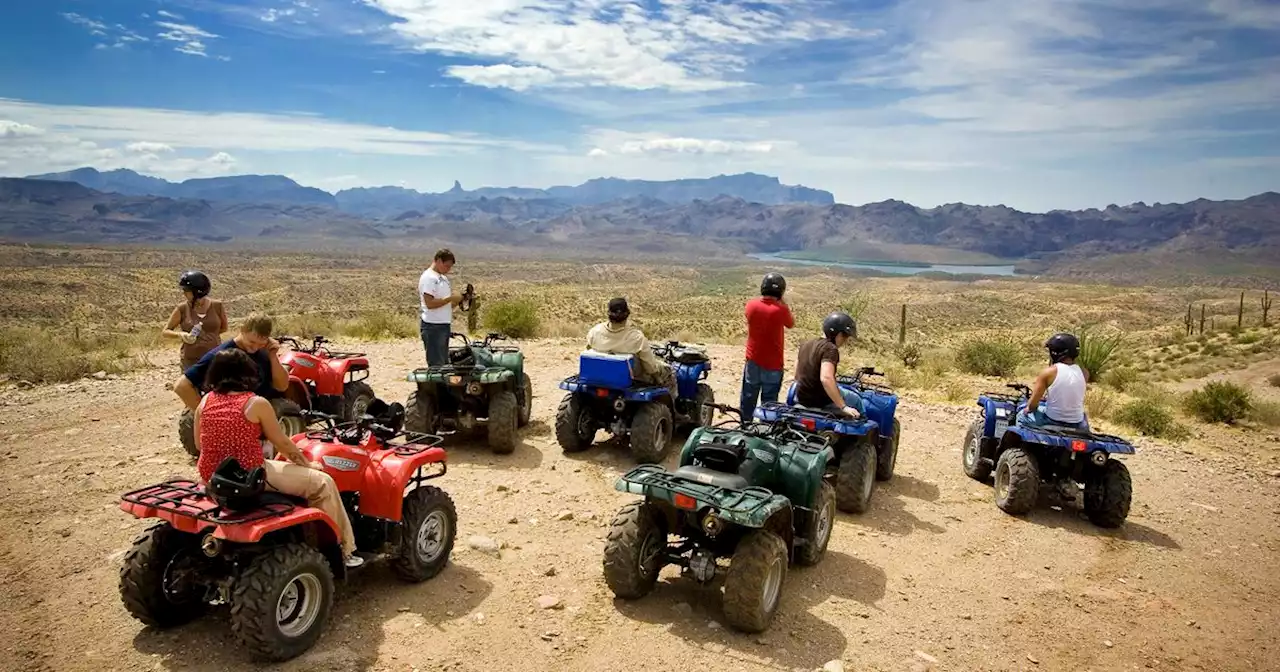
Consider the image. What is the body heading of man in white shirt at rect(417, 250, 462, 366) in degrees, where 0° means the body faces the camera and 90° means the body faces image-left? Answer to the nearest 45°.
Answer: approximately 270°

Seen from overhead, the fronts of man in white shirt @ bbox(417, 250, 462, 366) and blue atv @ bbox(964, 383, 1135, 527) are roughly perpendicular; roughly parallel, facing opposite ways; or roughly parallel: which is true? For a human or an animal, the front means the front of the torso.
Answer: roughly perpendicular

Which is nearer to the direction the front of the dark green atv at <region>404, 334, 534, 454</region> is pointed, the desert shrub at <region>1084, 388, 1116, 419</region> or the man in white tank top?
the desert shrub

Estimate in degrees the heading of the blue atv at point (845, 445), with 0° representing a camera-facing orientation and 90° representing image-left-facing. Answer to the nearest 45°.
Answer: approximately 225°

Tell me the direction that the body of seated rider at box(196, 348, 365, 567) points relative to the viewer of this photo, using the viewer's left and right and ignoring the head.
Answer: facing away from the viewer and to the right of the viewer

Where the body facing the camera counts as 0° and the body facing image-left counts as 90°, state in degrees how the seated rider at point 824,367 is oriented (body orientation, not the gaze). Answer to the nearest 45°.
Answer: approximately 225°

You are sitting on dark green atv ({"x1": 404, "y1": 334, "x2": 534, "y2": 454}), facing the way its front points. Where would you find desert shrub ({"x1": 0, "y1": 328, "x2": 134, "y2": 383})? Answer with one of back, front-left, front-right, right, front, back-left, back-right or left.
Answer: left

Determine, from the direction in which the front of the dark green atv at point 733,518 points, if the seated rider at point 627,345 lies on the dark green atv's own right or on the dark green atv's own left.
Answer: on the dark green atv's own left

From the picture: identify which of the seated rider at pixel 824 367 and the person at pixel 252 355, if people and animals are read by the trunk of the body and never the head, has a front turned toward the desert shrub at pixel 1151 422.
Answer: the seated rider

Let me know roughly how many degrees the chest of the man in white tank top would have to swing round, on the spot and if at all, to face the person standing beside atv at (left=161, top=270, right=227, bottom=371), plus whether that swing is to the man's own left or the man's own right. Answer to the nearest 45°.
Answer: approximately 90° to the man's own left

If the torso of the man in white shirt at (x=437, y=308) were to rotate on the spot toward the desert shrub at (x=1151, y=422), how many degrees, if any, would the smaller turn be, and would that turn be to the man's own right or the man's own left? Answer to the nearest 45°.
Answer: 0° — they already face it
